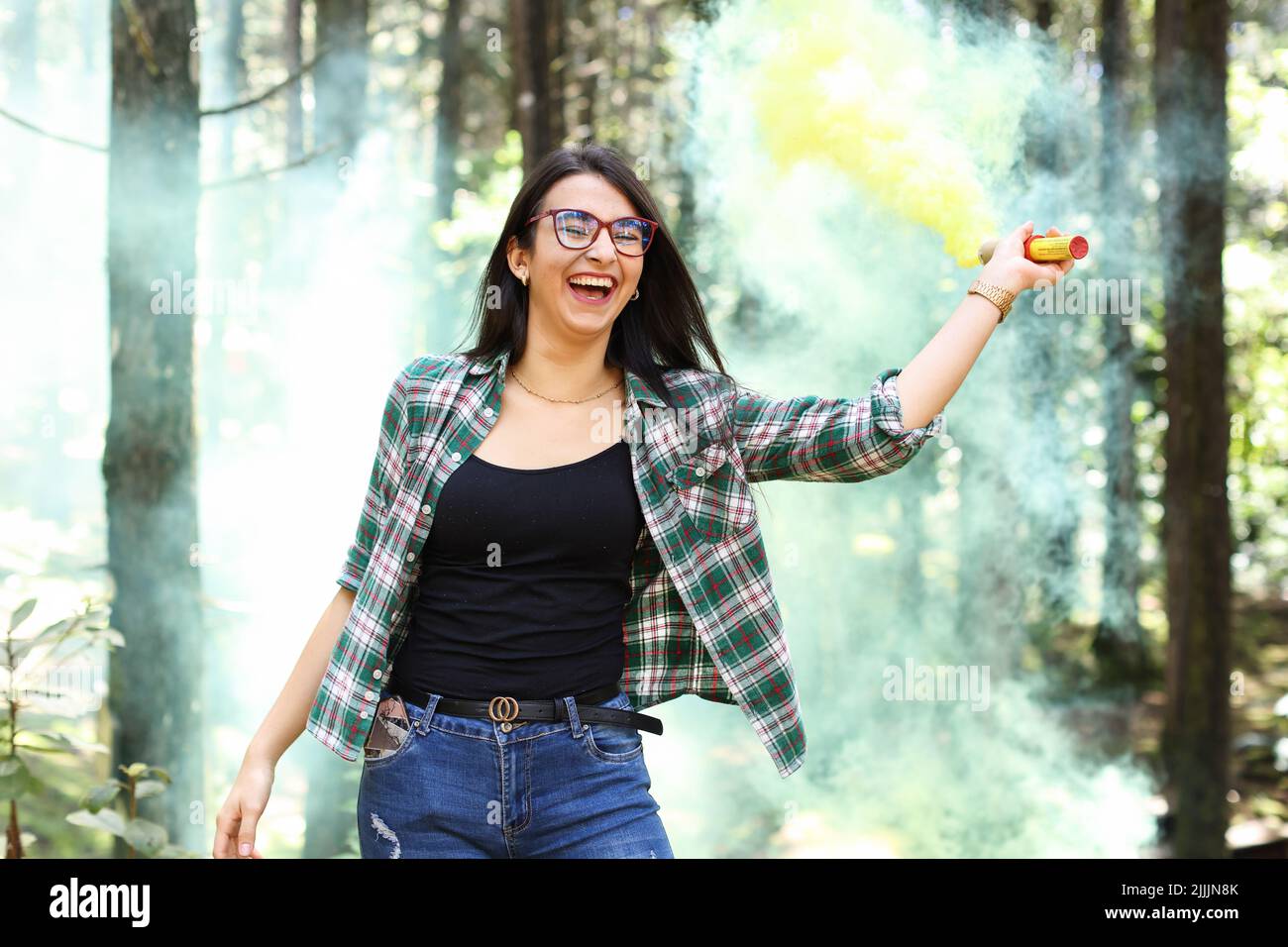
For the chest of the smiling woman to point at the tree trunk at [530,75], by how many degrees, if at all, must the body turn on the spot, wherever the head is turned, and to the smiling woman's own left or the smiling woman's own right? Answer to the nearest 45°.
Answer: approximately 180°

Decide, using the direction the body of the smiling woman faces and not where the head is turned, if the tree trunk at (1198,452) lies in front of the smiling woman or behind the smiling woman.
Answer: behind

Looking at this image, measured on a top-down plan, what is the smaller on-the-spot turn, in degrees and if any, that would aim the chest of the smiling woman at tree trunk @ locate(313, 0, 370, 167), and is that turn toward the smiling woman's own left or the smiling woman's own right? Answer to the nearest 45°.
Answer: approximately 180°

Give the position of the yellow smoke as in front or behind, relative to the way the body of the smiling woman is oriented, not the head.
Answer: behind

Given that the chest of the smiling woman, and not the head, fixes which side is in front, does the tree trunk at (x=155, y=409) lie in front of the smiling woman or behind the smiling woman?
behind

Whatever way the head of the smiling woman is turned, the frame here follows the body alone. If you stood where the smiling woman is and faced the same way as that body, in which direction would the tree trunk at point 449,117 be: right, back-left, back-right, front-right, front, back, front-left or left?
back

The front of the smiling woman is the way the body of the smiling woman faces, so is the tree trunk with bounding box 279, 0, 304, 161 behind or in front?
behind

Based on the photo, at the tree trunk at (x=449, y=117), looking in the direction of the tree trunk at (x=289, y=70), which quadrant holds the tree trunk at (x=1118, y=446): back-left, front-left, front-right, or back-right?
back-right

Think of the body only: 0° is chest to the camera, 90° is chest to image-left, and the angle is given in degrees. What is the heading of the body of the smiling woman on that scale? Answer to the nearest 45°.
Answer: approximately 0°
